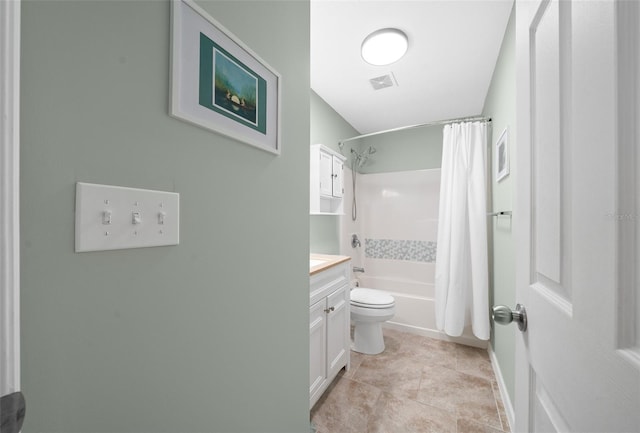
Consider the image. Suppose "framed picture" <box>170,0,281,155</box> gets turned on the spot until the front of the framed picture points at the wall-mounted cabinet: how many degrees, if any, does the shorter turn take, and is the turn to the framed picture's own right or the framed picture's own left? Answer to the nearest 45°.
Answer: approximately 90° to the framed picture's own left

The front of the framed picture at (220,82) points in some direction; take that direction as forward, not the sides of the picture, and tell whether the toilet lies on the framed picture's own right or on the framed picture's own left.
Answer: on the framed picture's own left

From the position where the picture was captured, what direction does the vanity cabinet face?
facing to the right of the viewer

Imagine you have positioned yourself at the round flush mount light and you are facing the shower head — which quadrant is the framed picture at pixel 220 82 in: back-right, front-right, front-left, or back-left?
back-left

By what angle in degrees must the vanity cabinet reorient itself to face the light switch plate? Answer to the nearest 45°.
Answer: approximately 90° to its right

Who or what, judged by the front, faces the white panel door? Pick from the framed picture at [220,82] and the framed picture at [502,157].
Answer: the framed picture at [220,82]

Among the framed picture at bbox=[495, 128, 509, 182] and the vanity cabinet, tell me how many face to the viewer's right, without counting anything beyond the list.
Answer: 1

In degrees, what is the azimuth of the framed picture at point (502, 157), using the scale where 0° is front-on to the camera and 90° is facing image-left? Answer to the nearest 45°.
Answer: approximately 90°

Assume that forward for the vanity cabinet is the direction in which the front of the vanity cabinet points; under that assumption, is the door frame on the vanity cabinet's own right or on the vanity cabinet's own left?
on the vanity cabinet's own right
